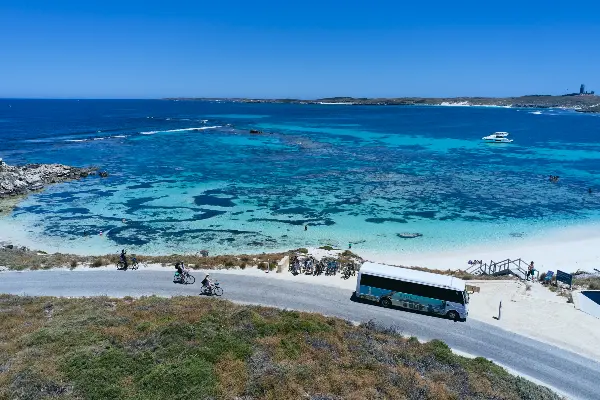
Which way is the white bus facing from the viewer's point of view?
to the viewer's right

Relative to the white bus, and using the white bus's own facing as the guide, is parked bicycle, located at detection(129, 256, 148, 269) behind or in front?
behind

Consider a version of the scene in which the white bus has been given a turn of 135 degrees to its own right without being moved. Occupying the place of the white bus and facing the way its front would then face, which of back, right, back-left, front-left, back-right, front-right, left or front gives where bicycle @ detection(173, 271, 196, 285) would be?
front-right

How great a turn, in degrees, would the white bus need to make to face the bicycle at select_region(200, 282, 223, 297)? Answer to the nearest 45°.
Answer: approximately 180°
